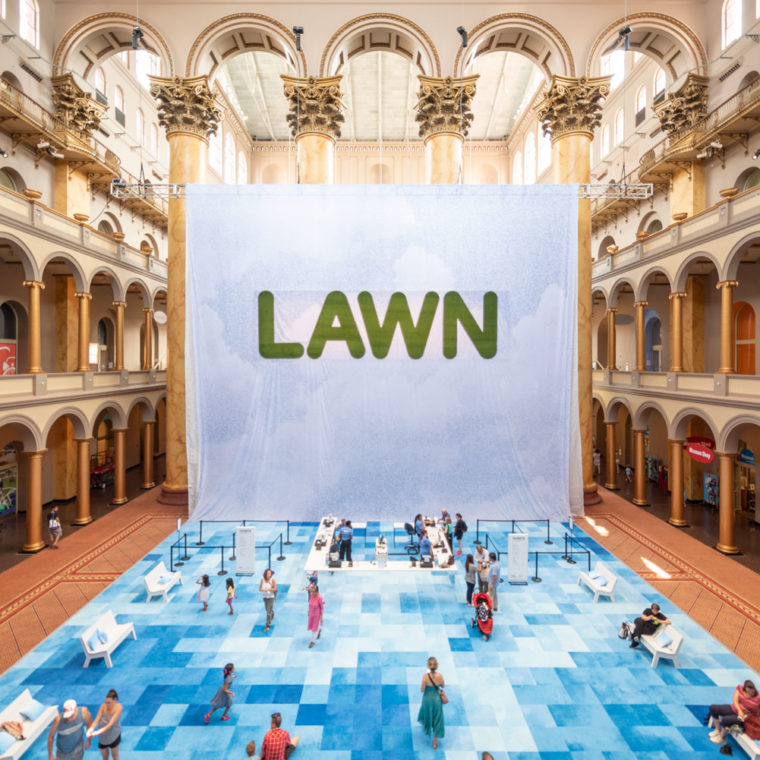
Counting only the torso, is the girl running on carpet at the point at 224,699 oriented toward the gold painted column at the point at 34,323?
no

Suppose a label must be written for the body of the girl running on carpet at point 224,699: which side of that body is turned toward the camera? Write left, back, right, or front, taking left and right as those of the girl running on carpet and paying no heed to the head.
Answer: right

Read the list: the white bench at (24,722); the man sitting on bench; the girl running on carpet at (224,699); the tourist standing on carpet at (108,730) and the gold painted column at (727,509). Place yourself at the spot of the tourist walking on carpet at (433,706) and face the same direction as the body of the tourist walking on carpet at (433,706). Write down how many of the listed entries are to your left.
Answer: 3

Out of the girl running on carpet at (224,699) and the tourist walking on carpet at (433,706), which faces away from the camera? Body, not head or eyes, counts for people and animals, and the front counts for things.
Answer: the tourist walking on carpet at (433,706)

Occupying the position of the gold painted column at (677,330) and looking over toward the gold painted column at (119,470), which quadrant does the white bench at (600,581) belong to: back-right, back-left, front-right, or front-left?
front-left

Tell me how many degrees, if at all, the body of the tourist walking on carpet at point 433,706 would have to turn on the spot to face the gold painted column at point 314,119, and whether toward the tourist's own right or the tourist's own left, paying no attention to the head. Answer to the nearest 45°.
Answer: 0° — they already face it

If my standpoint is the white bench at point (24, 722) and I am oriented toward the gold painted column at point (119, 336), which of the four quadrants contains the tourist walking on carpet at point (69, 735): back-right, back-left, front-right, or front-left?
back-right

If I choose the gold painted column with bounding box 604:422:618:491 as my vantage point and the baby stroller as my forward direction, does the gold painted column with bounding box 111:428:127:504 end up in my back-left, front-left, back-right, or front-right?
front-right
